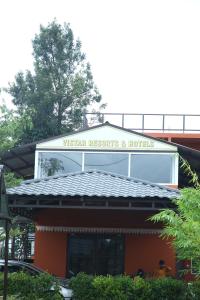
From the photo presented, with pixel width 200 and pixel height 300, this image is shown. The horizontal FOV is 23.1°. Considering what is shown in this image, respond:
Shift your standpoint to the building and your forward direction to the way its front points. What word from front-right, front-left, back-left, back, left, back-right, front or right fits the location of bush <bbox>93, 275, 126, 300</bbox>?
front

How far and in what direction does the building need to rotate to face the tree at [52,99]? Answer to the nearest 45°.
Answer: approximately 180°

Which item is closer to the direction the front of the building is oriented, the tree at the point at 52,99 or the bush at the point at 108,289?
the bush

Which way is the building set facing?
toward the camera

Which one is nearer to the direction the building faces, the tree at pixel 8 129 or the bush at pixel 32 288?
the bush

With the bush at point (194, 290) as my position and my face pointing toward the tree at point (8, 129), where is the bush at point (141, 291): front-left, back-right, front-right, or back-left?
front-left

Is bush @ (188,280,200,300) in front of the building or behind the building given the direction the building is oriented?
in front

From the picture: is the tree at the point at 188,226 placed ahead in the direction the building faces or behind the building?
ahead

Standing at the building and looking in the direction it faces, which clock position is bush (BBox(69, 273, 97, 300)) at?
The bush is roughly at 12 o'clock from the building.

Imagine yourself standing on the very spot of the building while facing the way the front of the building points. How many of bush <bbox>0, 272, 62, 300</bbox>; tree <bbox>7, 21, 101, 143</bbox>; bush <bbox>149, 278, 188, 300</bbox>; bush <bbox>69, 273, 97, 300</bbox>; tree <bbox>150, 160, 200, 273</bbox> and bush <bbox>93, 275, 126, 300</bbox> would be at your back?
1

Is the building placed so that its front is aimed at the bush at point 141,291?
yes

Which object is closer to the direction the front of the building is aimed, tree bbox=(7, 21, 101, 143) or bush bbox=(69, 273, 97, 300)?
the bush

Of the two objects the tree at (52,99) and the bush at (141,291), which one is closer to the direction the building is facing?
the bush

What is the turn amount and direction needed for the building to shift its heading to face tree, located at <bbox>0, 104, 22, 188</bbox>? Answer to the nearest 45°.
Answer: approximately 135° to its right

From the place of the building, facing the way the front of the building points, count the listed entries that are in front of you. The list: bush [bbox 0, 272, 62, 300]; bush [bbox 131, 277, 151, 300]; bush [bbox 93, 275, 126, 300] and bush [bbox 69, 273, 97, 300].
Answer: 4

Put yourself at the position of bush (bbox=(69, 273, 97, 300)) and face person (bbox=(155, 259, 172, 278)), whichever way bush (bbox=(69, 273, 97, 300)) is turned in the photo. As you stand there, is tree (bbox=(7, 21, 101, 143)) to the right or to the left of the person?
left
